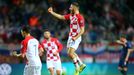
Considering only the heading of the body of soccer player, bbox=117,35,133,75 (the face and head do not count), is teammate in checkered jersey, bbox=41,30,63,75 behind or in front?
in front

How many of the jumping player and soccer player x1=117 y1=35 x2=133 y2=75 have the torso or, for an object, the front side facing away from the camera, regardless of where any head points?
0

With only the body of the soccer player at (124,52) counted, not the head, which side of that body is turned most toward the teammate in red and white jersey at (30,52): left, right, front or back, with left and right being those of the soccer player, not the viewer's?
front

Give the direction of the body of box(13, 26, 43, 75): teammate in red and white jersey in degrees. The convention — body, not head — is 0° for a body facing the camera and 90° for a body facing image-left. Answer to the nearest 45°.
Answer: approximately 135°

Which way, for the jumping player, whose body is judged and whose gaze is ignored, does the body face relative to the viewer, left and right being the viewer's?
facing the viewer and to the left of the viewer

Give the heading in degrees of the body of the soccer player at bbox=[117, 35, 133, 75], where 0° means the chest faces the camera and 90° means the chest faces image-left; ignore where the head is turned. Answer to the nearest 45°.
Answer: approximately 45°
